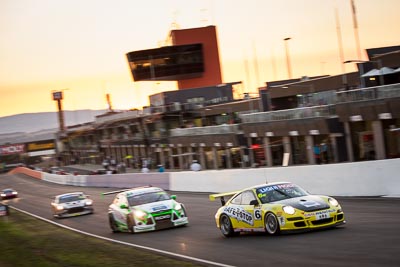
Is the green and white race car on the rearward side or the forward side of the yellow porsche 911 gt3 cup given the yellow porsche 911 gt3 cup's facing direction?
on the rearward side

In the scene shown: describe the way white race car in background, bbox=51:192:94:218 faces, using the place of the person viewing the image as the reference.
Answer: facing the viewer

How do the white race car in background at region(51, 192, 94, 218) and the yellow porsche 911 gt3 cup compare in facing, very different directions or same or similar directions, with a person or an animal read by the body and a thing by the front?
same or similar directions

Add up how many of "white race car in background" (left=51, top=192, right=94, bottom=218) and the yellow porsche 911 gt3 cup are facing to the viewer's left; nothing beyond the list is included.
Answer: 0

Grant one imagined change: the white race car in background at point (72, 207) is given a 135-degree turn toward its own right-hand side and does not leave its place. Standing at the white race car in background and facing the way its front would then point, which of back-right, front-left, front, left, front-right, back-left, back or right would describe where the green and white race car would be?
back-left

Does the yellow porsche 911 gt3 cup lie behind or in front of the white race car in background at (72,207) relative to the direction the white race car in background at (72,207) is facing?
in front

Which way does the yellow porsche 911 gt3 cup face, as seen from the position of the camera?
facing the viewer and to the right of the viewer

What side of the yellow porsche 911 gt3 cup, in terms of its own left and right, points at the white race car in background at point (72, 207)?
back
